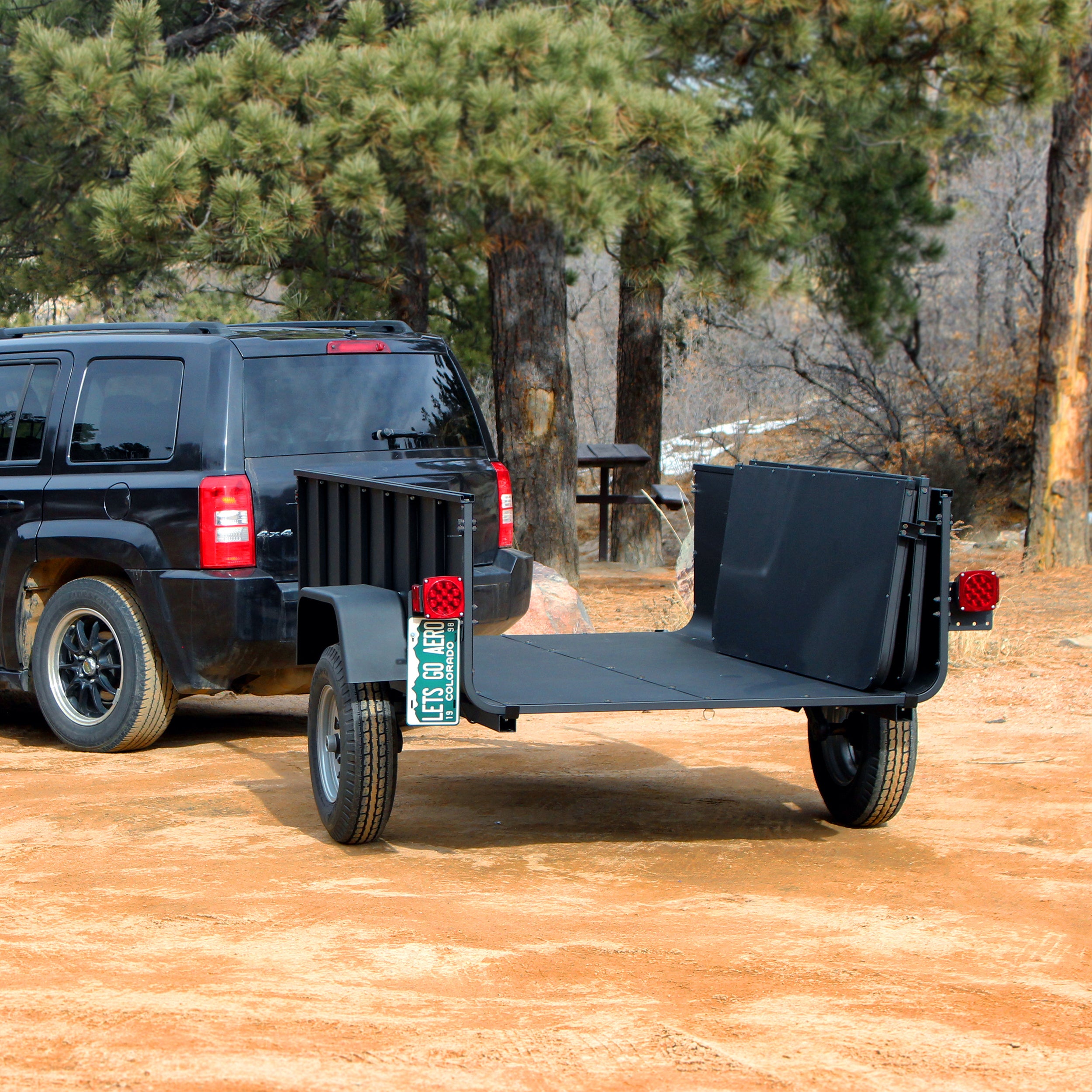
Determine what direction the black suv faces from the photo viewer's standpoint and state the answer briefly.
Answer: facing away from the viewer and to the left of the viewer

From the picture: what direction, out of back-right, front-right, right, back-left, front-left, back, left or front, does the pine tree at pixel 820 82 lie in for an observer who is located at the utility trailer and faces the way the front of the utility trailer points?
front-right

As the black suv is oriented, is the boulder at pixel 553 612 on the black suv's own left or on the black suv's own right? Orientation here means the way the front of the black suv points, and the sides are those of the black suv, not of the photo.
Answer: on the black suv's own right

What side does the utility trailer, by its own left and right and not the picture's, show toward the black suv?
front

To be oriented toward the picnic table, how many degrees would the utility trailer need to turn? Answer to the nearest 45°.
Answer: approximately 45° to its right

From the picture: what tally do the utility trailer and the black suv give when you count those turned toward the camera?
0

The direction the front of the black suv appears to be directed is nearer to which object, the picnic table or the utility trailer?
the picnic table

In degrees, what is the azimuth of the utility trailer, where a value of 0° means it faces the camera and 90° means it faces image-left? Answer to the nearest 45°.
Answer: approximately 135°

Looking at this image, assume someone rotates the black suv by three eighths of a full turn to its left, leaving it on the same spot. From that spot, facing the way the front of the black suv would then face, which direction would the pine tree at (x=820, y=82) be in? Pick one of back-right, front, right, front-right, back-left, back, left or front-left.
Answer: back-left
